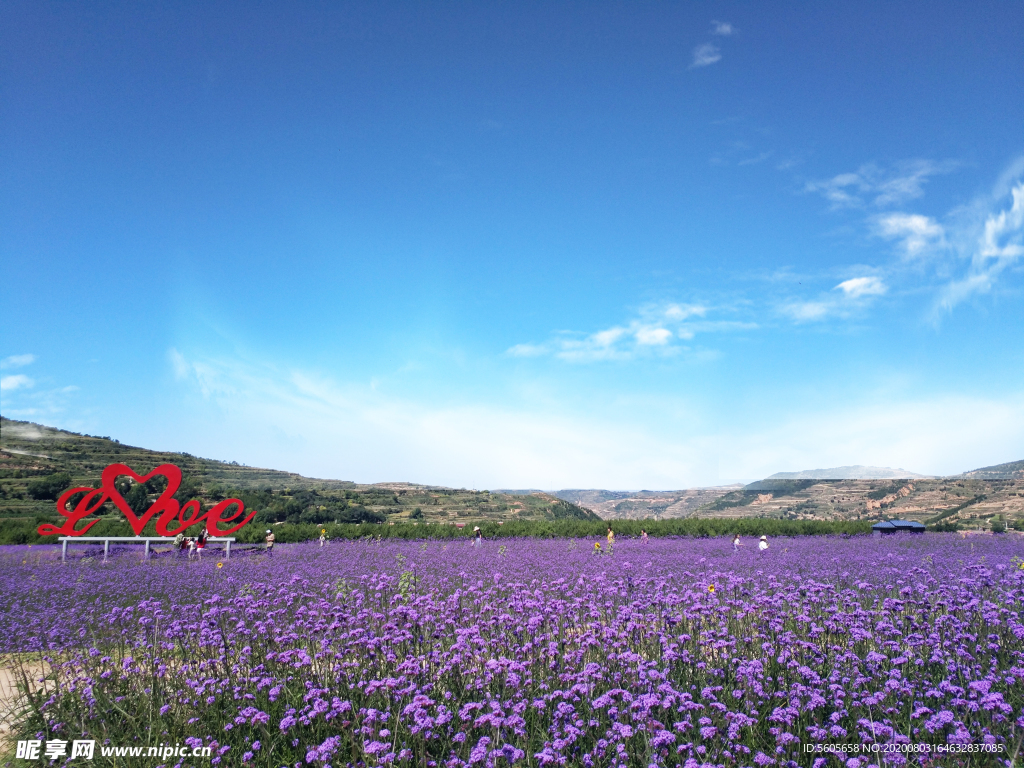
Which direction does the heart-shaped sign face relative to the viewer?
toward the camera

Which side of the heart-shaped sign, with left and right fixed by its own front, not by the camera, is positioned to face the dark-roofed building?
left

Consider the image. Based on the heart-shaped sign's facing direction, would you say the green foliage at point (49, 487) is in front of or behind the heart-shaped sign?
behind

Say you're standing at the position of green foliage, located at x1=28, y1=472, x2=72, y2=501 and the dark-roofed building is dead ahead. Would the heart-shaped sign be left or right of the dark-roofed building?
right

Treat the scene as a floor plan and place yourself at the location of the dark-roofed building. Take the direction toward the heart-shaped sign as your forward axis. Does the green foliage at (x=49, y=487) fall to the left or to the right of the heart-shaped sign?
right
